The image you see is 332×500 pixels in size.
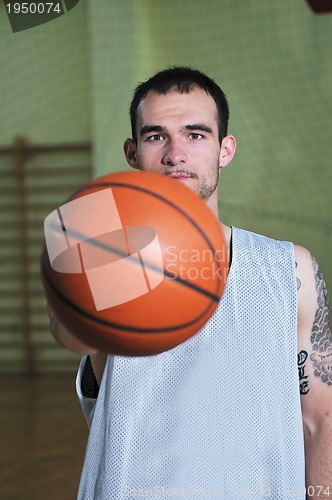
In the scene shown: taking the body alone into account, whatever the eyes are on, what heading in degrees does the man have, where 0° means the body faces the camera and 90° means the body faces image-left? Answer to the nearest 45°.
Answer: approximately 0°
